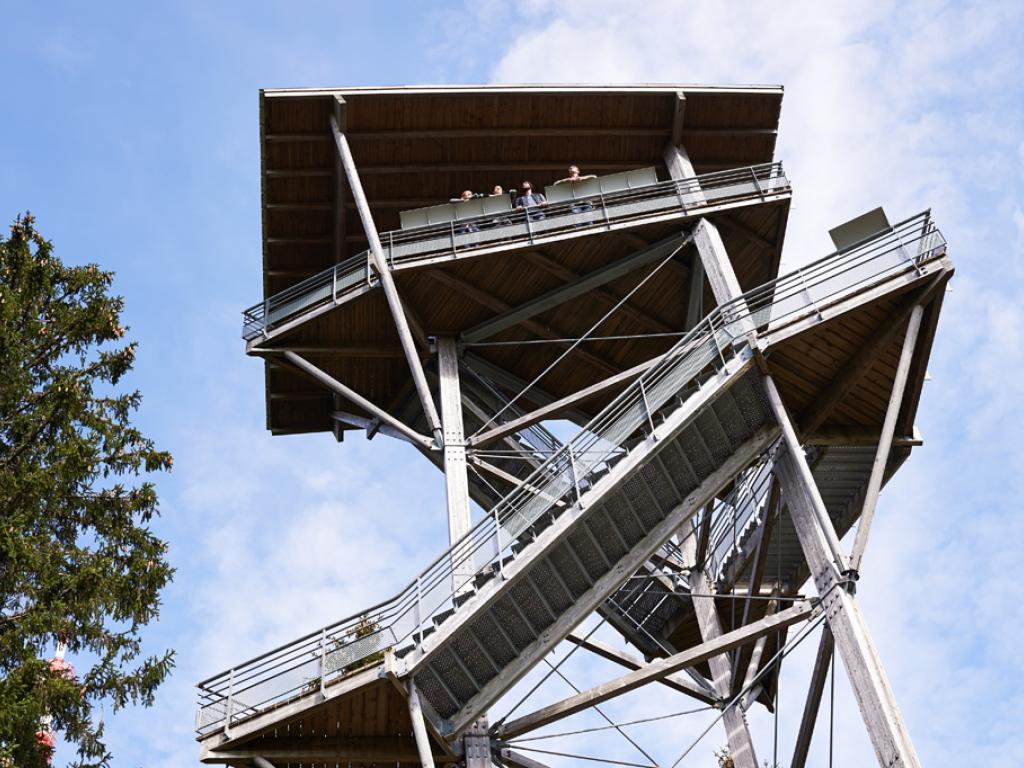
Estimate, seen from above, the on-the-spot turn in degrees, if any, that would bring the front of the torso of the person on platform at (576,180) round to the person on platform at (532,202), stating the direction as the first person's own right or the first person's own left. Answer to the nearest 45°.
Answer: approximately 90° to the first person's own right

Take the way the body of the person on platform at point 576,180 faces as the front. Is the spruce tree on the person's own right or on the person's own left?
on the person's own right

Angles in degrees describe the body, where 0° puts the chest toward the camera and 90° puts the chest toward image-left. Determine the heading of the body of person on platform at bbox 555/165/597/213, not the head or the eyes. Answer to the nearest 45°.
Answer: approximately 0°

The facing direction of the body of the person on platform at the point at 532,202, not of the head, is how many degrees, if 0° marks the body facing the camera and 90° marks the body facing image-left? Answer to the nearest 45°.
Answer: approximately 0°

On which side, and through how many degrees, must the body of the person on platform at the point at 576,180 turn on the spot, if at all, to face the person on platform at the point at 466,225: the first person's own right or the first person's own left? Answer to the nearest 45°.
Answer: approximately 90° to the first person's own right

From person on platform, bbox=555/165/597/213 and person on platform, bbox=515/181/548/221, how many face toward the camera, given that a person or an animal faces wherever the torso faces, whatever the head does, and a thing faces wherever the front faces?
2

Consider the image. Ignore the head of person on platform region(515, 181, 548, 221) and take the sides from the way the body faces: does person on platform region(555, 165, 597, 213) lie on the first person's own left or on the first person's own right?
on the first person's own left
